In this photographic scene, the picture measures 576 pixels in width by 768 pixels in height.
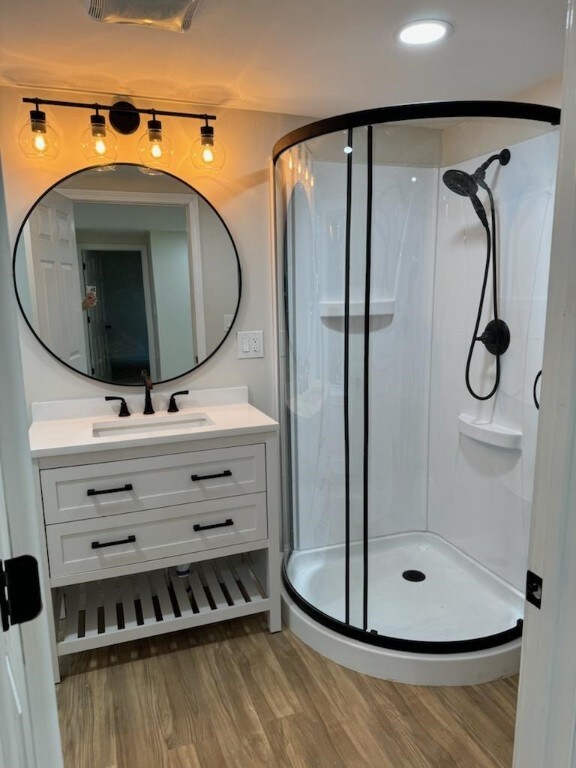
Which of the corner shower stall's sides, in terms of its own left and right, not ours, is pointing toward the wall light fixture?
right

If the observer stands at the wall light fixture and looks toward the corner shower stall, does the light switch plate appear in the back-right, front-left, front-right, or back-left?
front-left

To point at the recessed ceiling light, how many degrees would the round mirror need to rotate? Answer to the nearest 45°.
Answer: approximately 45° to its left

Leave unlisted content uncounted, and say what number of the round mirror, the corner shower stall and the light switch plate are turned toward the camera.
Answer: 3

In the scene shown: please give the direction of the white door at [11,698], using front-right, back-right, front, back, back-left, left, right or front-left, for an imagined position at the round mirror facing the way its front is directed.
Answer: front

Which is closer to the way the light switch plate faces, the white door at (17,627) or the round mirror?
the white door

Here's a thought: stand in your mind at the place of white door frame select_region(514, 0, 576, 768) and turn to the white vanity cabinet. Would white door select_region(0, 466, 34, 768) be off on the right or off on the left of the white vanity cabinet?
left

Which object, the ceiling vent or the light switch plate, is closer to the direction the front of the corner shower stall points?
the ceiling vent

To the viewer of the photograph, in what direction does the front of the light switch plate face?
facing the viewer

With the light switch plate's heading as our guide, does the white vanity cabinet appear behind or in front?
in front

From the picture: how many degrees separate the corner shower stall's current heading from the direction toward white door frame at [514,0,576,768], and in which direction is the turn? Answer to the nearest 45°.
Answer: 0° — it already faces it

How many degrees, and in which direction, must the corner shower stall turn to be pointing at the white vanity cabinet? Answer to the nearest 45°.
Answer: approximately 45° to its right

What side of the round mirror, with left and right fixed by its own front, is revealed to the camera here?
front

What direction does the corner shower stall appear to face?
toward the camera

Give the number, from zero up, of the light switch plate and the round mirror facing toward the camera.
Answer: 2
